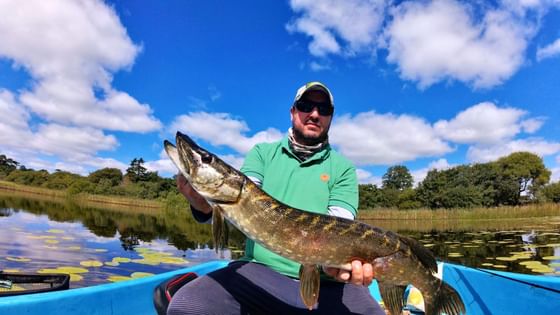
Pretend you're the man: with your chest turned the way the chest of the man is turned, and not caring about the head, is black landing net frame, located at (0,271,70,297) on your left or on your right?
on your right

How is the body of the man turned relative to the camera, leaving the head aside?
toward the camera
